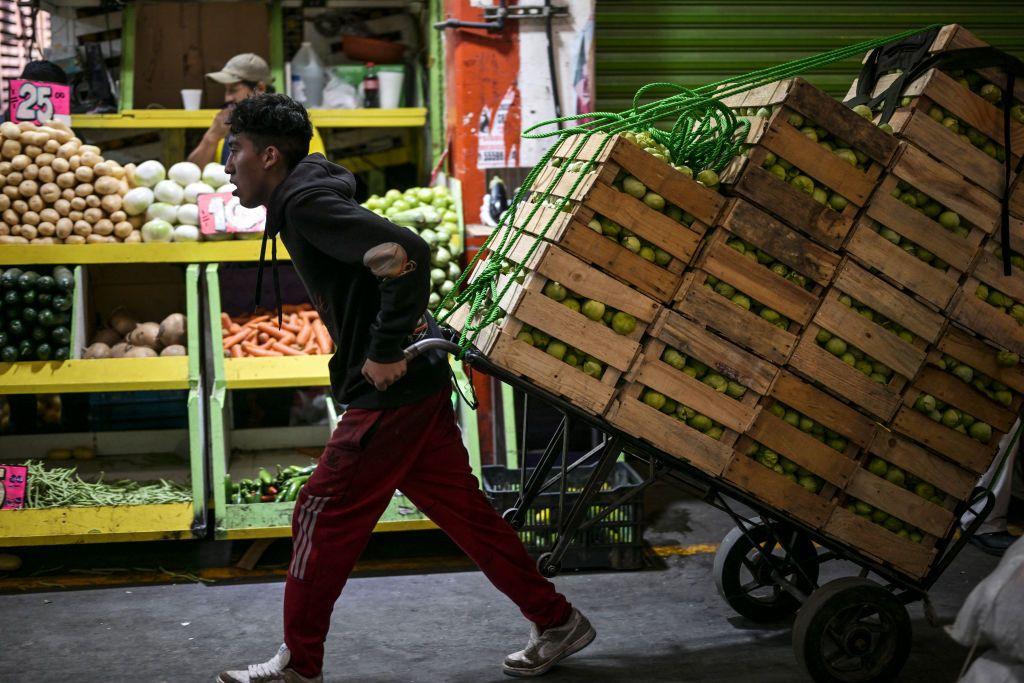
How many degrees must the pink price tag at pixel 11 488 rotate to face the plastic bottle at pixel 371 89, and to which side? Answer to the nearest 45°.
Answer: approximately 135° to its left

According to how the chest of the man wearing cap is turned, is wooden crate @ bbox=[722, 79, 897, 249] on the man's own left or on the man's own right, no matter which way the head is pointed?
on the man's own left

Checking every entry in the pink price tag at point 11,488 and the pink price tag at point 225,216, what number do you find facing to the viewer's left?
0

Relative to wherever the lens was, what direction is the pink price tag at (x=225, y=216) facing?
facing the viewer

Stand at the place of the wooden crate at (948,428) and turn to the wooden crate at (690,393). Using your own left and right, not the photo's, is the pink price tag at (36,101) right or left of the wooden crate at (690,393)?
right

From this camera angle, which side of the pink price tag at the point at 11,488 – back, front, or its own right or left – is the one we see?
front

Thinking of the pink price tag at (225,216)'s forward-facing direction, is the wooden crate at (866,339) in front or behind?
in front

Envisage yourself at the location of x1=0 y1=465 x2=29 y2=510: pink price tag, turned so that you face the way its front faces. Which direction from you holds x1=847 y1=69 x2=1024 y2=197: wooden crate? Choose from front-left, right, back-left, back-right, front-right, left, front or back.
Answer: front-left

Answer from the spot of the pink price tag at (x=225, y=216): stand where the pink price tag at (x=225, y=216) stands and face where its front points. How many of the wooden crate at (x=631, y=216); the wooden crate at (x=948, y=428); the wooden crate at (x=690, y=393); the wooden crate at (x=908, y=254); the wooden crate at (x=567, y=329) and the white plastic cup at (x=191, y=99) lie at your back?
1
